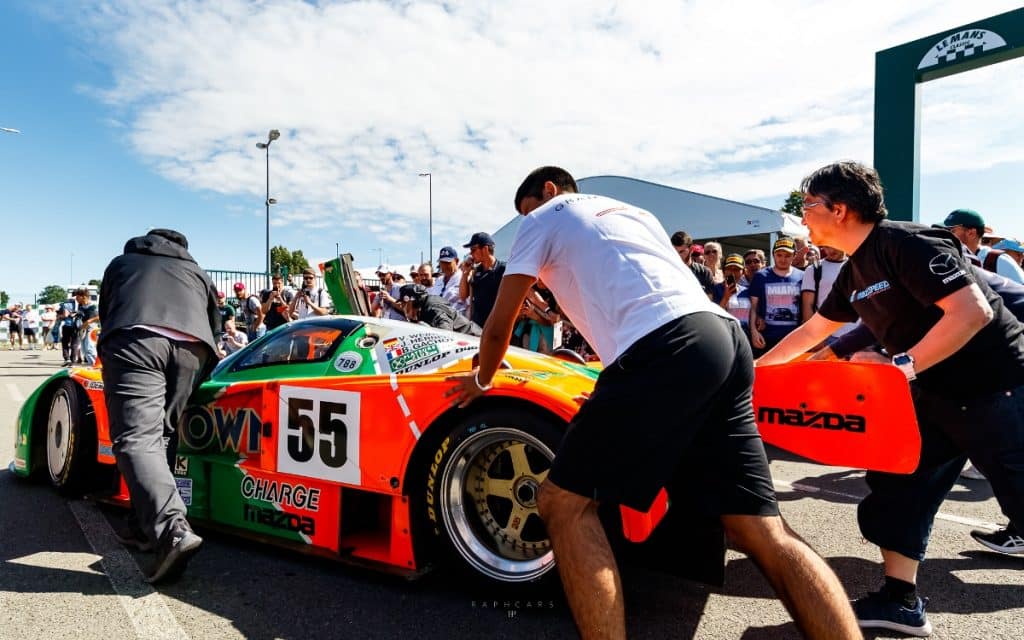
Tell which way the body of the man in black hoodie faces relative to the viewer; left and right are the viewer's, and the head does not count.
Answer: facing away from the viewer

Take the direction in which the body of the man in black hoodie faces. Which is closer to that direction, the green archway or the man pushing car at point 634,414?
the green archway

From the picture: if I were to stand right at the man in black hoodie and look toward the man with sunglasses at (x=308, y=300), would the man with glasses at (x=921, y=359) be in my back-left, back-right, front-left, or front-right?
back-right

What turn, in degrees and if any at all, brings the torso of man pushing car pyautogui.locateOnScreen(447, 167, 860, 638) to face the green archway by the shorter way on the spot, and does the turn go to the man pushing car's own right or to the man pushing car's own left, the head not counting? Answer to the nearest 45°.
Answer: approximately 45° to the man pushing car's own right

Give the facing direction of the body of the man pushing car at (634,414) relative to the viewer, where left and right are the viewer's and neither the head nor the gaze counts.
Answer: facing away from the viewer and to the left of the viewer

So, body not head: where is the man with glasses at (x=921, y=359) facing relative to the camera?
to the viewer's left

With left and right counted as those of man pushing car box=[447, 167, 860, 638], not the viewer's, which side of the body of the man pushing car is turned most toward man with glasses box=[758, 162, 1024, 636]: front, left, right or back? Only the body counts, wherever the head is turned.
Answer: right

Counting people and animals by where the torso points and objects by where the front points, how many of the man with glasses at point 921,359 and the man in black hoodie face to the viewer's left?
1

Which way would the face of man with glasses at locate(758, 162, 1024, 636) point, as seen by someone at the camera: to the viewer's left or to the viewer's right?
to the viewer's left
